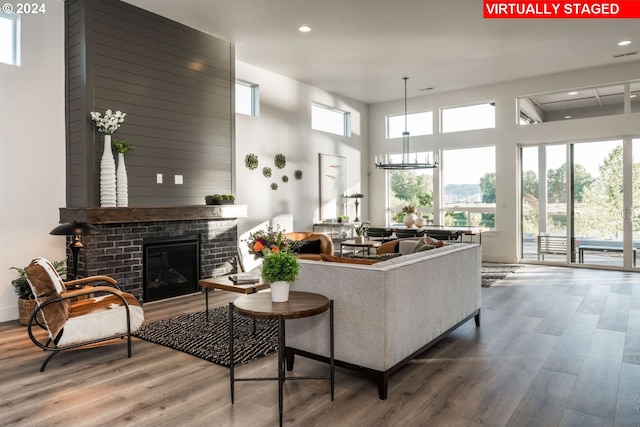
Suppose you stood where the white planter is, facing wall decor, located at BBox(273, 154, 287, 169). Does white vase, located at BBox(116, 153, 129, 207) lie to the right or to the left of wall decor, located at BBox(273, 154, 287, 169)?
left

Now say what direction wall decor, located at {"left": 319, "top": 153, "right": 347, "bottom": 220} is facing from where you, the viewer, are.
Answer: facing the viewer and to the right of the viewer

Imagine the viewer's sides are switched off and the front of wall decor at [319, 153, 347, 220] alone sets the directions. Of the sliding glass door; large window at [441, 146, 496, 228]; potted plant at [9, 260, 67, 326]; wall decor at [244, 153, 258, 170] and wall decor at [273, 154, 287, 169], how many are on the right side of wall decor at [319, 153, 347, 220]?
3

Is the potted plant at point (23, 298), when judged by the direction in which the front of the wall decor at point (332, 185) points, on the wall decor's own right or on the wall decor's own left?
on the wall decor's own right

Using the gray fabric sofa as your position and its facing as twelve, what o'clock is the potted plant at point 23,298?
The potted plant is roughly at 11 o'clock from the gray fabric sofa.

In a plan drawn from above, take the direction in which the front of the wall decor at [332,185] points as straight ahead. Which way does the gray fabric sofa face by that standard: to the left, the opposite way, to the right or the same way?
the opposite way

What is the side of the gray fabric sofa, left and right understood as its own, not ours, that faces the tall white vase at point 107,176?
front

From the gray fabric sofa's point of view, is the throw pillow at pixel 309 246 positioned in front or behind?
in front

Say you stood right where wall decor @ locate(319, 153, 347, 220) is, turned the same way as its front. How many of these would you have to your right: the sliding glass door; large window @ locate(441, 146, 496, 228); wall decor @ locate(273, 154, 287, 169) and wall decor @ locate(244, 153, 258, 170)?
2

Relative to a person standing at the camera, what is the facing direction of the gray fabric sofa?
facing away from the viewer and to the left of the viewer

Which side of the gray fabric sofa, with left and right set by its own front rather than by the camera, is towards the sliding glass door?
right

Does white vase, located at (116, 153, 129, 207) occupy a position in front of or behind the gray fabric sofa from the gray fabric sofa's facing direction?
in front

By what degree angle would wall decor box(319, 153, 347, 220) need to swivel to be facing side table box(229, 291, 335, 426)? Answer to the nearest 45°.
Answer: approximately 45° to its right

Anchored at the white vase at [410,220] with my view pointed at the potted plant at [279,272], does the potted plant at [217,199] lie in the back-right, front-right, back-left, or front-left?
front-right

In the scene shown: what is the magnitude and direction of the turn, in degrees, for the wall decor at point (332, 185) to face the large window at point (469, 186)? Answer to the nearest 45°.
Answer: approximately 45° to its left

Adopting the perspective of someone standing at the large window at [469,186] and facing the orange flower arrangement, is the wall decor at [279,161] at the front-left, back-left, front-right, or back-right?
front-right

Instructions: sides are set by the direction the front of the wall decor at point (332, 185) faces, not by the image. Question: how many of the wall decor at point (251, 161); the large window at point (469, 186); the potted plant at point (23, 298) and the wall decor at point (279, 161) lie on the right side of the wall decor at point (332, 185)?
3

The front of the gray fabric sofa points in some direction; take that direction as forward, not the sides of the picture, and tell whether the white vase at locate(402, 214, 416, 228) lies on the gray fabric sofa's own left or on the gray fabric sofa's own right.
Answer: on the gray fabric sofa's own right
